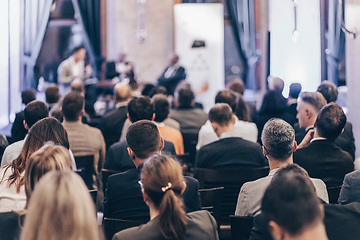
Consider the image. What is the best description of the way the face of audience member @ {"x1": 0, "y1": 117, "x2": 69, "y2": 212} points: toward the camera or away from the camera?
away from the camera

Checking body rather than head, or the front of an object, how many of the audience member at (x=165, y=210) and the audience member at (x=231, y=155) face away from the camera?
2

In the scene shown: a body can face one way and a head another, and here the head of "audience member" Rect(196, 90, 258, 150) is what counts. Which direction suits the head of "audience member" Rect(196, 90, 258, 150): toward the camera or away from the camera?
away from the camera

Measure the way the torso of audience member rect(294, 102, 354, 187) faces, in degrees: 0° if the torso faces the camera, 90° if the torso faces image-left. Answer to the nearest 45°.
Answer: approximately 135°

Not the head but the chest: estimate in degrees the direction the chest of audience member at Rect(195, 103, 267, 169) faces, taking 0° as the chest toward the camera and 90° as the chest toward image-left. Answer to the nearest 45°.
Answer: approximately 180°

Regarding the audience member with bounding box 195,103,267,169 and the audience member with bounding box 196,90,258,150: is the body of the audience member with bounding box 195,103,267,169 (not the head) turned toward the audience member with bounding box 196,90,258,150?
yes

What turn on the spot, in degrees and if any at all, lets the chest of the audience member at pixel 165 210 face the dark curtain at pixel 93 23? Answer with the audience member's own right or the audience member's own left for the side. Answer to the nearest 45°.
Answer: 0° — they already face it

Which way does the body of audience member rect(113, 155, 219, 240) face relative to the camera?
away from the camera
